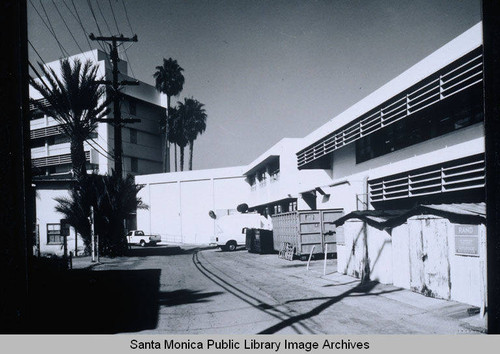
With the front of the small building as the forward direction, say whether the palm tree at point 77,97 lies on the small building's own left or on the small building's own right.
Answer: on the small building's own right

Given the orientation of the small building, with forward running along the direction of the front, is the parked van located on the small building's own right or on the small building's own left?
on the small building's own right

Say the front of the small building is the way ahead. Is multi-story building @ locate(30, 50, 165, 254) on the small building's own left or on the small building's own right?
on the small building's own right

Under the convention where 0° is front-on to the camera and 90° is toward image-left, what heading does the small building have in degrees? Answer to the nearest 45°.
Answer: approximately 45°

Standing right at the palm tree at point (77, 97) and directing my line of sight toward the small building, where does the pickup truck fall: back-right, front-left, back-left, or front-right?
back-left

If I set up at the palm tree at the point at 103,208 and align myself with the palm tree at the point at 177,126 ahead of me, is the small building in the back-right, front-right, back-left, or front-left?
back-right

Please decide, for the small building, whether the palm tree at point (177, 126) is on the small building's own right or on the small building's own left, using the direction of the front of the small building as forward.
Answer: on the small building's own right

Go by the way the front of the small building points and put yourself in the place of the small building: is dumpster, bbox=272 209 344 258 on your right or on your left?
on your right

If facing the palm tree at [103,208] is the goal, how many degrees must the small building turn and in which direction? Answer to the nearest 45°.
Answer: approximately 90° to its right
